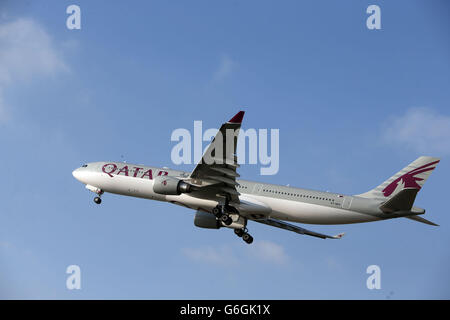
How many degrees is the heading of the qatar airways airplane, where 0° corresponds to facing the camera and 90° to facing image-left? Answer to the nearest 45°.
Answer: approximately 90°
